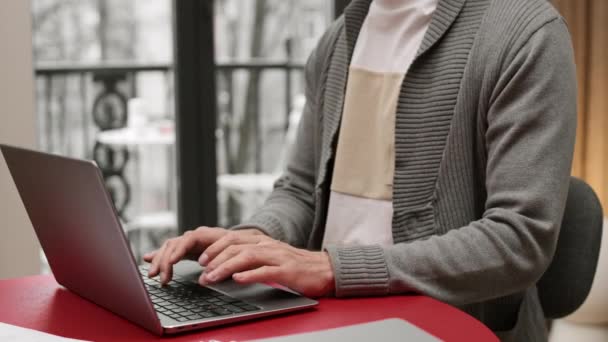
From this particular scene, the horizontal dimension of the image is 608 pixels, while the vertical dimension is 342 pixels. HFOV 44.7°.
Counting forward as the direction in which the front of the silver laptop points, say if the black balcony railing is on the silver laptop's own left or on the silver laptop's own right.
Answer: on the silver laptop's own left

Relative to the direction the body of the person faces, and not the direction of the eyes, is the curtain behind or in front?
behind

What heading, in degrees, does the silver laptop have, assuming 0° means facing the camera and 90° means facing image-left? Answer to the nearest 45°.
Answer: approximately 225°

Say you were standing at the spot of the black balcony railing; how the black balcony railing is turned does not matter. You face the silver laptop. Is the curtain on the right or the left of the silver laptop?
left

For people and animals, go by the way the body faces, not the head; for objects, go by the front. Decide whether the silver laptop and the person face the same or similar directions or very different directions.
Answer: very different directions

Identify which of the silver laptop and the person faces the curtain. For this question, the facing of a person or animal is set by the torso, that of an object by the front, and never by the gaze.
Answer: the silver laptop

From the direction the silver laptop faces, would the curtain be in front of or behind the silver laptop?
in front

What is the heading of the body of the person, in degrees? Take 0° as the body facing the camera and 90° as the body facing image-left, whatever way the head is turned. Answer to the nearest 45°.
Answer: approximately 45°
